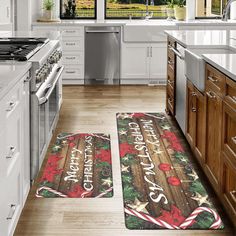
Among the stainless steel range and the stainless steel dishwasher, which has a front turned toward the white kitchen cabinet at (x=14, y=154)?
the stainless steel dishwasher

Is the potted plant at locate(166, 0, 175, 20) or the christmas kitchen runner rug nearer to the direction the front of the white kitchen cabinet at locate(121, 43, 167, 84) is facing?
the christmas kitchen runner rug

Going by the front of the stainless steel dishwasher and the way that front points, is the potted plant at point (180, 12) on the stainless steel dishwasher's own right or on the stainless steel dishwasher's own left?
on the stainless steel dishwasher's own left

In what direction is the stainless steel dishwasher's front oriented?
toward the camera

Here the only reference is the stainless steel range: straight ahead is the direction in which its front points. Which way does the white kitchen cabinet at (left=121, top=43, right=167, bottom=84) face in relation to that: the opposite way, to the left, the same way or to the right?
to the right

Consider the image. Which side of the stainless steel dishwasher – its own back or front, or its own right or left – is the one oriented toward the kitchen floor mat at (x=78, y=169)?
front

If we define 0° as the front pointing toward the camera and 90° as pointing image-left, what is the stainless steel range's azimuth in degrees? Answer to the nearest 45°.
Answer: approximately 270°

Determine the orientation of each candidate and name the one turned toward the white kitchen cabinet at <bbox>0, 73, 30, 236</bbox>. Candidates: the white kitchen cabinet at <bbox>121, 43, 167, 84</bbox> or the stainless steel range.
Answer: the white kitchen cabinet at <bbox>121, 43, 167, 84</bbox>

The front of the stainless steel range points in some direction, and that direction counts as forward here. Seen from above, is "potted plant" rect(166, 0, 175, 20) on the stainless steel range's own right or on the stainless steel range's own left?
on the stainless steel range's own left

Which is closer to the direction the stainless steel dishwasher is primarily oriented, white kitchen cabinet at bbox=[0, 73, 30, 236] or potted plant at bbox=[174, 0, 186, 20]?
the white kitchen cabinet

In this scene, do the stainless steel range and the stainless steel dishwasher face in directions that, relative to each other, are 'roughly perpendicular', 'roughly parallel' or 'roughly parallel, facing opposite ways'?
roughly perpendicular
